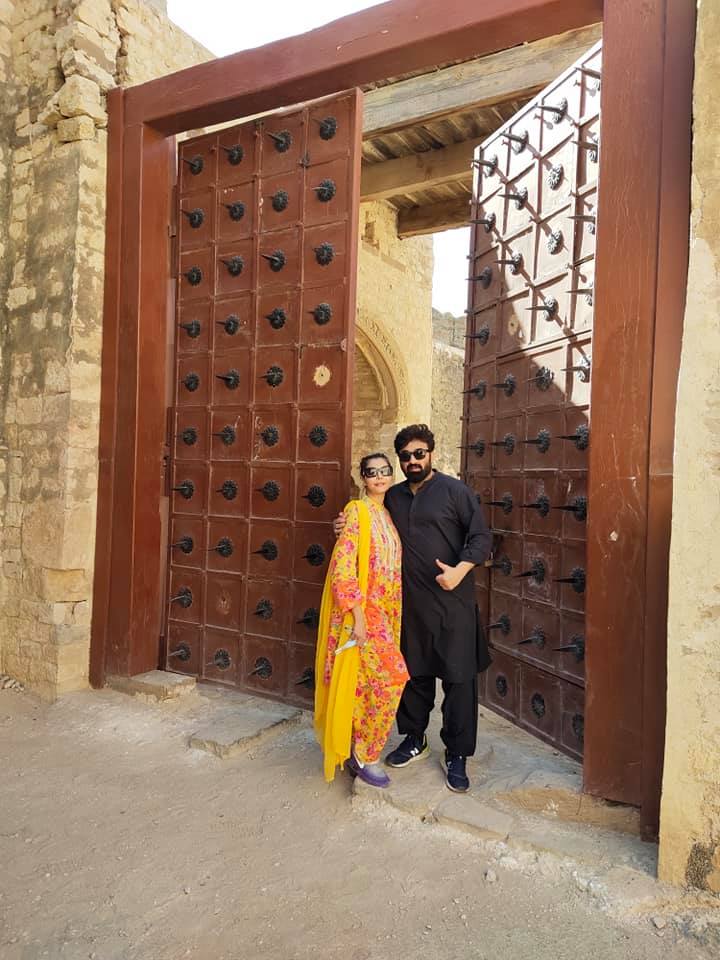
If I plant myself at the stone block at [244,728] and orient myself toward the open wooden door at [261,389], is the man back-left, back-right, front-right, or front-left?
back-right

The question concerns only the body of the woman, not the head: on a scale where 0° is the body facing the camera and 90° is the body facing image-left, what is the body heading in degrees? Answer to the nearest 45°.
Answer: approximately 315°

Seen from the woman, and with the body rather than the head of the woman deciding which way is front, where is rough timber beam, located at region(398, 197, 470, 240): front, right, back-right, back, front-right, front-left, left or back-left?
back-left

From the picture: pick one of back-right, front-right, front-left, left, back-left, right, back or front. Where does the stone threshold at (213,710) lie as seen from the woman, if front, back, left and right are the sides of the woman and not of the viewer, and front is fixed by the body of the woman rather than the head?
back

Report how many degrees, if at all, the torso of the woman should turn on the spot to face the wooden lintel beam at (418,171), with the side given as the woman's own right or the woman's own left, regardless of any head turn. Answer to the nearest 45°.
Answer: approximately 135° to the woman's own left

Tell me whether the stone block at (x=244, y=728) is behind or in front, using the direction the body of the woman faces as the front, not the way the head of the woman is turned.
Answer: behind
